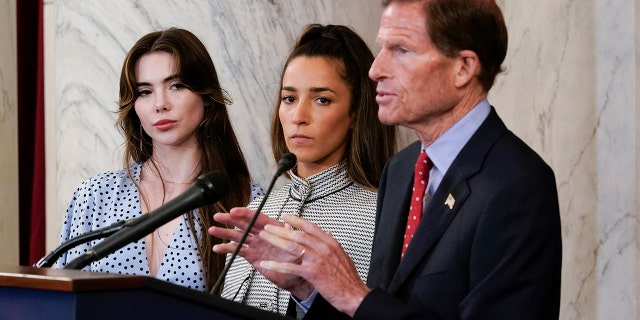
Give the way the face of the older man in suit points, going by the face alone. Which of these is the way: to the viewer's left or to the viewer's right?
to the viewer's left

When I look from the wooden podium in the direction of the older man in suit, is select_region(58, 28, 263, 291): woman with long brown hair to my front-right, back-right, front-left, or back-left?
front-left

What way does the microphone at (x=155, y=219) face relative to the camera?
to the viewer's right

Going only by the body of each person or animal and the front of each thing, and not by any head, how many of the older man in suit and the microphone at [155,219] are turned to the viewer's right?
1

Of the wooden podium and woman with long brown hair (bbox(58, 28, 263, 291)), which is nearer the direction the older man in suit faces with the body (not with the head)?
the wooden podium

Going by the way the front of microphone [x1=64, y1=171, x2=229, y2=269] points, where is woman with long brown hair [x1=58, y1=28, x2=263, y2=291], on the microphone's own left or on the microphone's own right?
on the microphone's own left

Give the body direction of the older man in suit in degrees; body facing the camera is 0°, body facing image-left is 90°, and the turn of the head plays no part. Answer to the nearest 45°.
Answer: approximately 45°

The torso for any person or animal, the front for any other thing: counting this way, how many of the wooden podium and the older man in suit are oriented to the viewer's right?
0

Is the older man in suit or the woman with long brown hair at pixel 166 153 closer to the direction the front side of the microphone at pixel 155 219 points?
the older man in suit

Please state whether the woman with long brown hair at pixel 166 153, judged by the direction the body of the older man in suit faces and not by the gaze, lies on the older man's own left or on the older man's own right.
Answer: on the older man's own right
